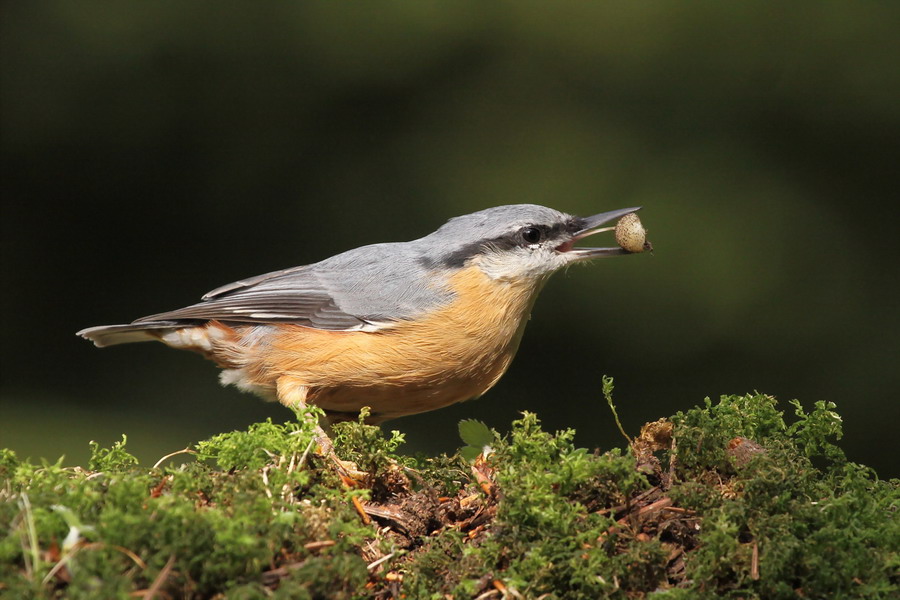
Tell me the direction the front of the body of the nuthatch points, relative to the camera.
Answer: to the viewer's right

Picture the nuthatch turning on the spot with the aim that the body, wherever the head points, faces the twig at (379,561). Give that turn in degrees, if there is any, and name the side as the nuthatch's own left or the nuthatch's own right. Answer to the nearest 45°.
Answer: approximately 90° to the nuthatch's own right
